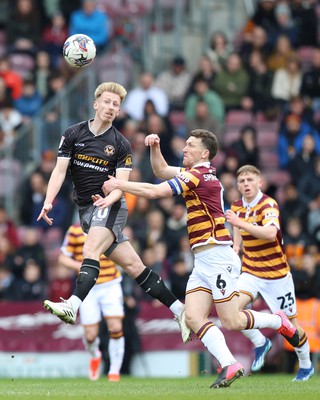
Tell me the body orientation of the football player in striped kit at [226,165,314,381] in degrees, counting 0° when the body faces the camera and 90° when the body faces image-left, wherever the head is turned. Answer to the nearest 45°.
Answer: approximately 45°

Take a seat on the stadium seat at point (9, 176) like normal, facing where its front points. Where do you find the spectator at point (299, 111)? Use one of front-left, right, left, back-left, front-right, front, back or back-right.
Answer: left

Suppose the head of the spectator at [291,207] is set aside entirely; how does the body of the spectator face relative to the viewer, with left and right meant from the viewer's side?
facing the viewer

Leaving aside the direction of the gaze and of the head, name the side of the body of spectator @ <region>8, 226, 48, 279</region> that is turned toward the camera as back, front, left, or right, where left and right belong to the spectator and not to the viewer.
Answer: front

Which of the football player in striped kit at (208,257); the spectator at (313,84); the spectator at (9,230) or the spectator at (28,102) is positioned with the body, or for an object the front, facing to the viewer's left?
the football player in striped kit

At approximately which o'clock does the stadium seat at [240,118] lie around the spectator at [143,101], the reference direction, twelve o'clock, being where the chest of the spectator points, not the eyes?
The stadium seat is roughly at 9 o'clock from the spectator.

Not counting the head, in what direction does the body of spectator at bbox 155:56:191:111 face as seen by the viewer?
toward the camera

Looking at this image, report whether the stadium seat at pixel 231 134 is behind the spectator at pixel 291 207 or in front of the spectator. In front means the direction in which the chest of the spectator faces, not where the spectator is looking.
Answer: behind

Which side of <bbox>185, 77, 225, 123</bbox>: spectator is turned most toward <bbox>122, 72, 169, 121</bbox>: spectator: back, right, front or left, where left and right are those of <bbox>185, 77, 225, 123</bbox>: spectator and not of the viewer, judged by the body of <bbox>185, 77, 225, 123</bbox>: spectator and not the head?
right

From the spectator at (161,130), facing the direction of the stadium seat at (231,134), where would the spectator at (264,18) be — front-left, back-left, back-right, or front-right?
front-left

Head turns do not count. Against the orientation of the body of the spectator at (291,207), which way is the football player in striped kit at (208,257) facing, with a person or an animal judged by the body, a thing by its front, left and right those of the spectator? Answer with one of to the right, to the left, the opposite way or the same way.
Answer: to the right

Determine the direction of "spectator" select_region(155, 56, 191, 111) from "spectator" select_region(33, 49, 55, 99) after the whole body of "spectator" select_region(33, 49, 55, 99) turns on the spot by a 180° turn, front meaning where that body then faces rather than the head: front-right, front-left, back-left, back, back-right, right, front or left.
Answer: right
